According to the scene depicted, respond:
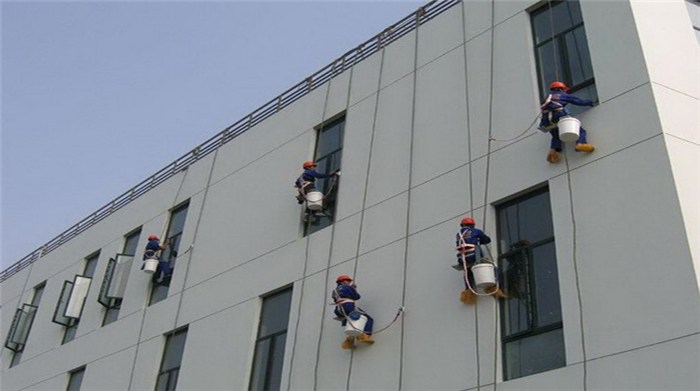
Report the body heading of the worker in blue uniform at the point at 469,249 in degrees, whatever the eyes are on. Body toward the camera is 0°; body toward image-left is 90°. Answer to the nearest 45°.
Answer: approximately 225°

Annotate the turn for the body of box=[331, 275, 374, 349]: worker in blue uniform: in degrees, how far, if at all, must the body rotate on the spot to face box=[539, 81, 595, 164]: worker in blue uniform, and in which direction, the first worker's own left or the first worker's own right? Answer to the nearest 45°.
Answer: approximately 90° to the first worker's own right

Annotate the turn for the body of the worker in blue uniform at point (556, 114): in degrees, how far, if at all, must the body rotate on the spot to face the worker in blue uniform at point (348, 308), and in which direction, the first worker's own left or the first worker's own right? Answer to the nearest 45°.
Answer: approximately 90° to the first worker's own left

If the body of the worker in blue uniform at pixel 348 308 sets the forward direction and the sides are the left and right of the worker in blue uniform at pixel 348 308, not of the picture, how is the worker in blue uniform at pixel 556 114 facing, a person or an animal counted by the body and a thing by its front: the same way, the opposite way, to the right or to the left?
the same way

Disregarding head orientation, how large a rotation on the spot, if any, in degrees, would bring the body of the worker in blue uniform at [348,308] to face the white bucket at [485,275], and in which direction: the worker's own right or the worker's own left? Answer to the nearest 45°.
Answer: approximately 90° to the worker's own right

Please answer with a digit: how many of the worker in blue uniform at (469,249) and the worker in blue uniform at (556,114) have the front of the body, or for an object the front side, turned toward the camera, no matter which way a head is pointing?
0

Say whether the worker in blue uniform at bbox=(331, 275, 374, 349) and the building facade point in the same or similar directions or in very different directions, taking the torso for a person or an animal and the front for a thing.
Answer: very different directions

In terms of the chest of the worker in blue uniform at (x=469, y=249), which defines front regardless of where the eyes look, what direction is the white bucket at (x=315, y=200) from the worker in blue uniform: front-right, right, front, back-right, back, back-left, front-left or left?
left

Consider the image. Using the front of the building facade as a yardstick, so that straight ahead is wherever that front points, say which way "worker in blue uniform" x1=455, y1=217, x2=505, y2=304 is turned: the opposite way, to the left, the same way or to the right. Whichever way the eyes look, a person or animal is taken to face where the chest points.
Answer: the opposite way

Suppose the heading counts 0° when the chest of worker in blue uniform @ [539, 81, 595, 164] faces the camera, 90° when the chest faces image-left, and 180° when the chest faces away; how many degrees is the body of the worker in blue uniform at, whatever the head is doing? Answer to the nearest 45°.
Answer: approximately 225°

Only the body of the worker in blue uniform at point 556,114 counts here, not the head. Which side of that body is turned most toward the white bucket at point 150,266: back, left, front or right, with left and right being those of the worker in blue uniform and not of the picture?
left

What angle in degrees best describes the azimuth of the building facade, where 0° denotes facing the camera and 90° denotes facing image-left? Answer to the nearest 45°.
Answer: approximately 45°

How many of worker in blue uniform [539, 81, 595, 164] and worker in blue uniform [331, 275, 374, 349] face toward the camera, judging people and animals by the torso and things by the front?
0

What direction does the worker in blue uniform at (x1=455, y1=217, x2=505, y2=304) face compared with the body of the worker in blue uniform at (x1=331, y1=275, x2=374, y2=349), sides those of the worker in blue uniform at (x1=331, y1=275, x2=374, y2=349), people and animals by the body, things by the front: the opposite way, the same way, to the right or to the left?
the same way

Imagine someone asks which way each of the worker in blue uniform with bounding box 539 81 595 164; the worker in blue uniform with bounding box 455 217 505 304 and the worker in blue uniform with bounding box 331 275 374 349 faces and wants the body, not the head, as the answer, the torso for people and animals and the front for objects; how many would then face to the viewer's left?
0
